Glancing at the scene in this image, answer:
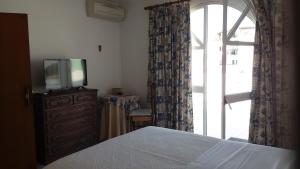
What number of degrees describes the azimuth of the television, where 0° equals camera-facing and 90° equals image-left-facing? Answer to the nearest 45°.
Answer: approximately 315°

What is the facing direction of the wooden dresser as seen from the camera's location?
facing the viewer and to the right of the viewer

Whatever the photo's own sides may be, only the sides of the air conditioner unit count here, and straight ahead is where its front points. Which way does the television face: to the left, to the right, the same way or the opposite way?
the same way

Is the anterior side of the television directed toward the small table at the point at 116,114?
no

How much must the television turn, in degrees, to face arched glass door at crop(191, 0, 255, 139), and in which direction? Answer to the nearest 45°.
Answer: approximately 45° to its left

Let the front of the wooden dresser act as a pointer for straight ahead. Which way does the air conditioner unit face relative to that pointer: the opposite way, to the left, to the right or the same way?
the same way

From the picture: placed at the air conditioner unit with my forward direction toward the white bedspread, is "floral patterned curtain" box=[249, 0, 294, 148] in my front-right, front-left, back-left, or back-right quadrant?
front-left

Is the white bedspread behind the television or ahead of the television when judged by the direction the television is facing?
ahead

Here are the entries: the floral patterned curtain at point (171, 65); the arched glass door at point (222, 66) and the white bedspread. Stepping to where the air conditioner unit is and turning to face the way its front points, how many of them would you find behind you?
0

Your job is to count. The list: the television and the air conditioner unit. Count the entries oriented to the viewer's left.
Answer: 0
